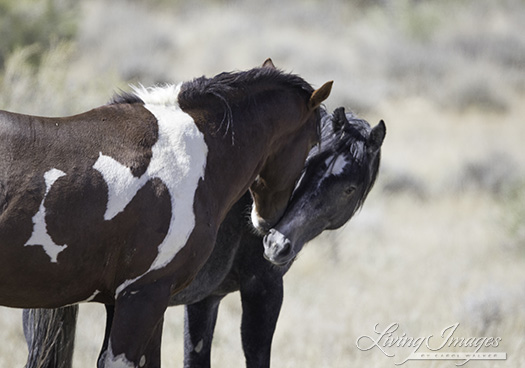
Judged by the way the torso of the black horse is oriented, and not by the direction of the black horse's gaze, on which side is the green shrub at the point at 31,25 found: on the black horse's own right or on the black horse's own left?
on the black horse's own left

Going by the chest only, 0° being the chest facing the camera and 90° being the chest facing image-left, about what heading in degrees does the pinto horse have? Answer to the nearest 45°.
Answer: approximately 270°

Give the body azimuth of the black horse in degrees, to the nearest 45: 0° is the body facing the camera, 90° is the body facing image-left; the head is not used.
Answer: approximately 270°

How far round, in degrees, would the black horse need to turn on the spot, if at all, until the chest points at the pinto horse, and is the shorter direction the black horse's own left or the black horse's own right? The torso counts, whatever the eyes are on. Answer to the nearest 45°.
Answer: approximately 135° to the black horse's own right

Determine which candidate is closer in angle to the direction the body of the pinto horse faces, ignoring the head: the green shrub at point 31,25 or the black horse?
the black horse

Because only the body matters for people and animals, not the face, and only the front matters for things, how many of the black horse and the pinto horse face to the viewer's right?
2
